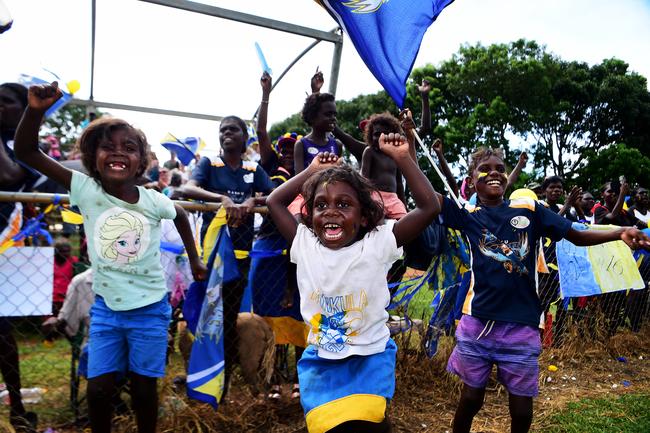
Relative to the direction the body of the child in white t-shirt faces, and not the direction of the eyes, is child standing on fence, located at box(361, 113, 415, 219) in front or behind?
behind

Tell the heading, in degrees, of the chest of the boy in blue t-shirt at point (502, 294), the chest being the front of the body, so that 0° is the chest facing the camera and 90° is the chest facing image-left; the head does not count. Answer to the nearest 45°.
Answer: approximately 0°

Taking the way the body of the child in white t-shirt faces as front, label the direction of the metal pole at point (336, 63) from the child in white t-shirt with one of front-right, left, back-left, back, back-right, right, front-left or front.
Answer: back

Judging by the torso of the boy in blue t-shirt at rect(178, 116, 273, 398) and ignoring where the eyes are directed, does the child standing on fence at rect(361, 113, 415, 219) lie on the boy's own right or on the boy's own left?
on the boy's own left
